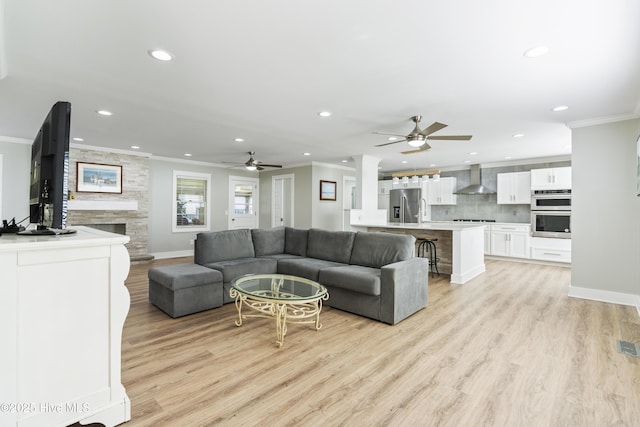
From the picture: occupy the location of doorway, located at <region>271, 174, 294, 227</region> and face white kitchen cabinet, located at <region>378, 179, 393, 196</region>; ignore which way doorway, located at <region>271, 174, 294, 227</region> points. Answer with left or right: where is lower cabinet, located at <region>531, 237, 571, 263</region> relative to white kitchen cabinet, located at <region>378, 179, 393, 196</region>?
right

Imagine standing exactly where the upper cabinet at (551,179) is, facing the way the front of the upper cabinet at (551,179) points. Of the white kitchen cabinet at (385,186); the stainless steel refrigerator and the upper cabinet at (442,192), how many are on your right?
3

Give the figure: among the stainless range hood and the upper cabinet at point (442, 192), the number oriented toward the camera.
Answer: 2

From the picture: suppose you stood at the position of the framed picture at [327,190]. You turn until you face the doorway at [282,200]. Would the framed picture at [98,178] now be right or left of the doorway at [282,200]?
left

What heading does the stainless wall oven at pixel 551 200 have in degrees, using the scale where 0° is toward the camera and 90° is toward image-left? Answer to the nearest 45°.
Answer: approximately 0°
